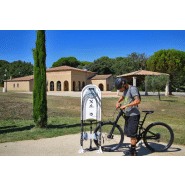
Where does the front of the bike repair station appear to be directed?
toward the camera

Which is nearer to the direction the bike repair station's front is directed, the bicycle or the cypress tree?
the bicycle

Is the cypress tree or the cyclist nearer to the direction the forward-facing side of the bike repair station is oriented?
the cyclist

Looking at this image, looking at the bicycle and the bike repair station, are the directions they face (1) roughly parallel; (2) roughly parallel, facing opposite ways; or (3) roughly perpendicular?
roughly perpendicular

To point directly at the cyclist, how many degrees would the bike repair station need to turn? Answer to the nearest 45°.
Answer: approximately 45° to its left

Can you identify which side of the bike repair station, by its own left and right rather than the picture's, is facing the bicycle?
left
